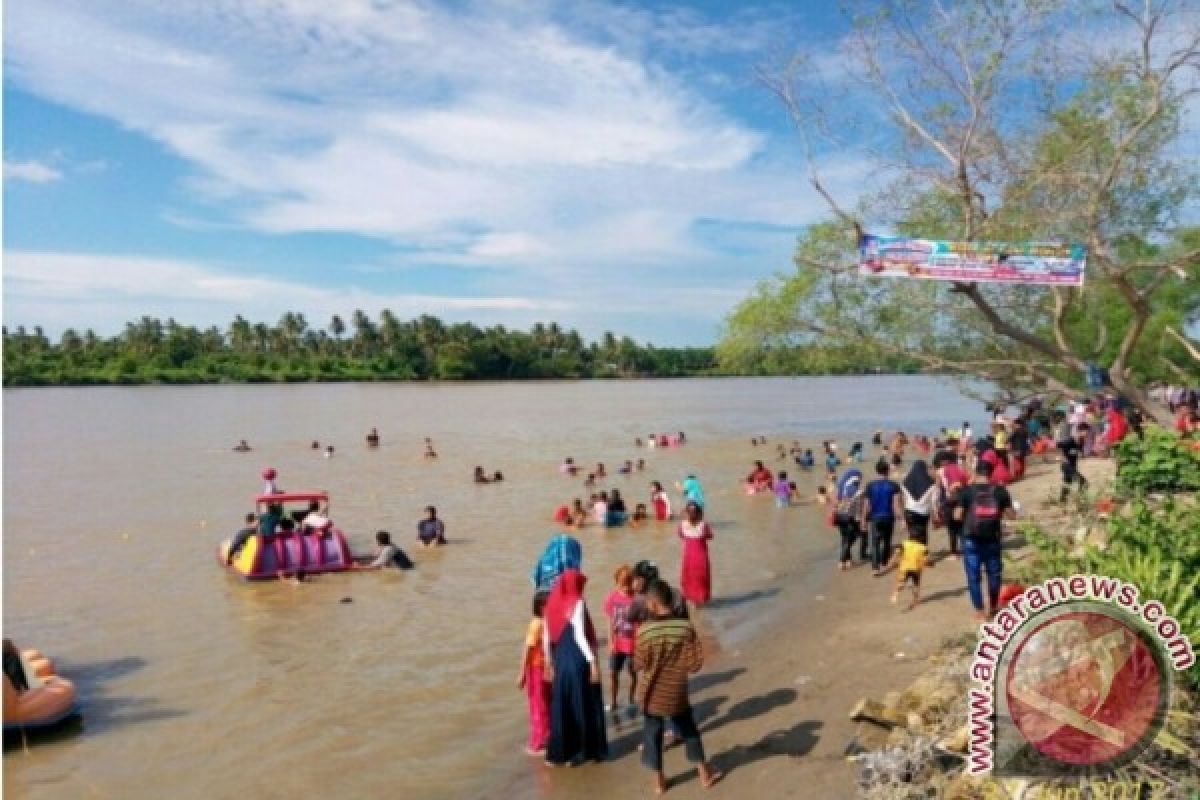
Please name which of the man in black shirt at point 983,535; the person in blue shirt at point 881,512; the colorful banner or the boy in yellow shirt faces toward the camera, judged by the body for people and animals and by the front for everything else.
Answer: the colorful banner

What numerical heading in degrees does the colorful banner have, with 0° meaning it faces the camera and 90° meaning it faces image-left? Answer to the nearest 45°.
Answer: approximately 0°

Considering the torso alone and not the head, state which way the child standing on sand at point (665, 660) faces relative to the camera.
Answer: away from the camera

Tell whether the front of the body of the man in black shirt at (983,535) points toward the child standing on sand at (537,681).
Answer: no

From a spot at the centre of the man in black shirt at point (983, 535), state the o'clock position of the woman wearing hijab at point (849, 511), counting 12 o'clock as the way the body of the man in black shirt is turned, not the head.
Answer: The woman wearing hijab is roughly at 11 o'clock from the man in black shirt.

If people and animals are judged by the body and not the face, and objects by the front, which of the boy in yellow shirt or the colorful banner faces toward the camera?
the colorful banner

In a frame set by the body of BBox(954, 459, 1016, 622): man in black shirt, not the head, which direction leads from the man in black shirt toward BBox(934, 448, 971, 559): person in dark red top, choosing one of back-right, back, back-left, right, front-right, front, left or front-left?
front

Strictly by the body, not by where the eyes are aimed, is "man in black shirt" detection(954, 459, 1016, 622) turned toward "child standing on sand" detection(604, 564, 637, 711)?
no

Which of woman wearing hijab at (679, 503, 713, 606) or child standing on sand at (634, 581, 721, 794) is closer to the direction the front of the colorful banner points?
the child standing on sand

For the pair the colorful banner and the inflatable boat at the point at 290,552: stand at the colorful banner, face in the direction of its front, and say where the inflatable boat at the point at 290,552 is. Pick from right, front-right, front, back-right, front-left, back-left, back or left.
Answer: right

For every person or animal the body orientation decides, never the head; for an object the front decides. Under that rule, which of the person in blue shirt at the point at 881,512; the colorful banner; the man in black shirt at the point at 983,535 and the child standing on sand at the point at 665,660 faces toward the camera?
the colorful banner

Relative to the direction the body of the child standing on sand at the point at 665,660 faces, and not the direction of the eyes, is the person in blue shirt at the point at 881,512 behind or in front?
in front

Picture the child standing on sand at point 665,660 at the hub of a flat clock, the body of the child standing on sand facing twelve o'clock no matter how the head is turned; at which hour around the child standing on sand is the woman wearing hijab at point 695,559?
The woman wearing hijab is roughly at 12 o'clock from the child standing on sand.

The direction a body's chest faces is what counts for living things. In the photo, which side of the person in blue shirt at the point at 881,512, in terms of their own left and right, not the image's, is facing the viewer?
back
